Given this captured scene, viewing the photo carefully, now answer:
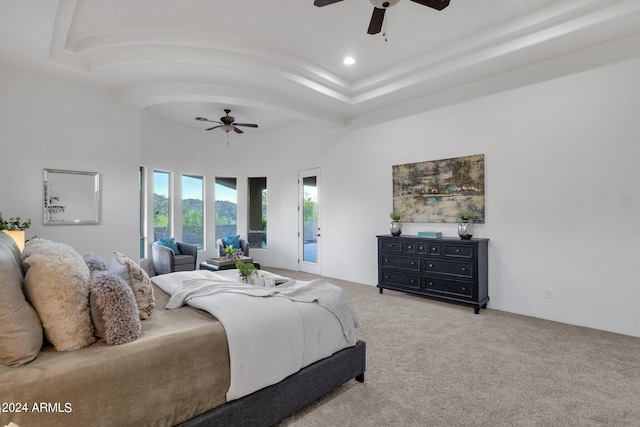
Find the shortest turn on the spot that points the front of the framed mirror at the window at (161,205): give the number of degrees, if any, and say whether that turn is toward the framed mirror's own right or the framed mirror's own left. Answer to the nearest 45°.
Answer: approximately 135° to the framed mirror's own left

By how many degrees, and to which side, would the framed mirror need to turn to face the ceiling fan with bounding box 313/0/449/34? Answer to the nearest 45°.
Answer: approximately 45° to its left

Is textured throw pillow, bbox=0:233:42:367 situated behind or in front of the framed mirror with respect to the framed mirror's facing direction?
in front

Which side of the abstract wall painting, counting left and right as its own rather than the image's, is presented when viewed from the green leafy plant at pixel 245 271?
front

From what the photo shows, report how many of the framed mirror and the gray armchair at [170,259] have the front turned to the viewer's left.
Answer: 0

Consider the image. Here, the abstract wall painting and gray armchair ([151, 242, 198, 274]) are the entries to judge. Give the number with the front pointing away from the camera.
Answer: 0

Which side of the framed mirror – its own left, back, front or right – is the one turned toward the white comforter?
front

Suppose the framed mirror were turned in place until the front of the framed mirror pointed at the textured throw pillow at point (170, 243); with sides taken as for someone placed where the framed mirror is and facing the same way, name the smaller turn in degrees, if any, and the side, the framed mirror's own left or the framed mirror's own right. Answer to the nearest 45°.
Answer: approximately 135° to the framed mirror's own left

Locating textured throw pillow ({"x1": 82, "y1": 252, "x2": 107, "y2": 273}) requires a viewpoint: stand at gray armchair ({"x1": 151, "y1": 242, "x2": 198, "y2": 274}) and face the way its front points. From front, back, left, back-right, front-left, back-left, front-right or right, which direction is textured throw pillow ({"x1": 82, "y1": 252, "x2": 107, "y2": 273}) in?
front-right

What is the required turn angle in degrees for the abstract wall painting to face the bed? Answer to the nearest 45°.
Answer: approximately 45° to its left

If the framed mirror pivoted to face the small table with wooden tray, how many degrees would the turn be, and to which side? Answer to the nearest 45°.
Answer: approximately 90° to its left

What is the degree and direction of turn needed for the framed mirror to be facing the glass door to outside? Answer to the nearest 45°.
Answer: approximately 90° to its left
